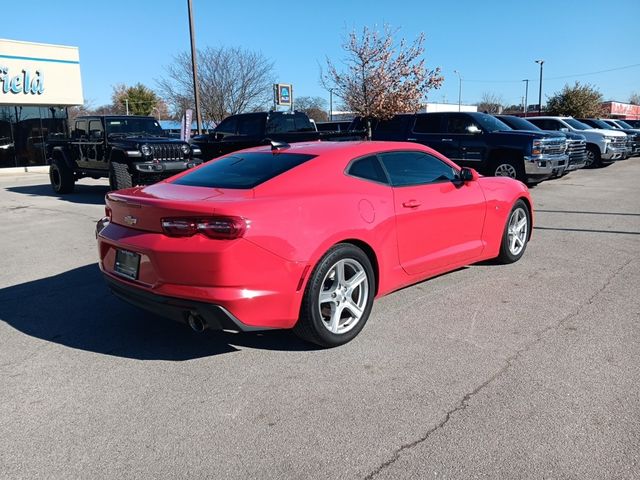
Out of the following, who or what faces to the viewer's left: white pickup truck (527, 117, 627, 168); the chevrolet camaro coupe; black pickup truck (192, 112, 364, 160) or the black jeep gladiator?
the black pickup truck

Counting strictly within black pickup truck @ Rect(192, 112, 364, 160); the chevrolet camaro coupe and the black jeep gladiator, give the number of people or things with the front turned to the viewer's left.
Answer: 1

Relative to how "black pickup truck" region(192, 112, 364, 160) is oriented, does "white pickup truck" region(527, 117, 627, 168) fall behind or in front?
behind

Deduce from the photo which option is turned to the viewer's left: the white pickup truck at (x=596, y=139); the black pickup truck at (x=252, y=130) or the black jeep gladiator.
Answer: the black pickup truck

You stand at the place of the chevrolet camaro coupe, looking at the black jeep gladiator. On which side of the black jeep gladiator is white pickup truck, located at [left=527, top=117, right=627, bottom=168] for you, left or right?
right

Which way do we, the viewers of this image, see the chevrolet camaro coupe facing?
facing away from the viewer and to the right of the viewer

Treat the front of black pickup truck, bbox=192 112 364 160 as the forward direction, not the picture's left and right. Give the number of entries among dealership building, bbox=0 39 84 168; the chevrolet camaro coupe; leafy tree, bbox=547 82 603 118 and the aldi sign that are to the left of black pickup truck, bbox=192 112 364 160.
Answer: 1

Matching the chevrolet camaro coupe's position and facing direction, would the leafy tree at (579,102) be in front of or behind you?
in front

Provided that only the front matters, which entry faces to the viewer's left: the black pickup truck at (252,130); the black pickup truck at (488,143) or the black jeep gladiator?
the black pickup truck at (252,130)

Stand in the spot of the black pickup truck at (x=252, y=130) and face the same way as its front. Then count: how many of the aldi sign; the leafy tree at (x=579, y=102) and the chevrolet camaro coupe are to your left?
1

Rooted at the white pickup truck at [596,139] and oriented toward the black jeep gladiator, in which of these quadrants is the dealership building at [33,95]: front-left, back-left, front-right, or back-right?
front-right

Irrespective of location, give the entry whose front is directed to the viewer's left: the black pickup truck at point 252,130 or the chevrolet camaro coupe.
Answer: the black pickup truck

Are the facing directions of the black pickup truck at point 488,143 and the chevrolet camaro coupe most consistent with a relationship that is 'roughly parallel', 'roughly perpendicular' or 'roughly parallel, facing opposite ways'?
roughly perpendicular

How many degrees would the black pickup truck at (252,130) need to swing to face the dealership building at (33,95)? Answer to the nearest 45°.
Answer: approximately 45° to its right

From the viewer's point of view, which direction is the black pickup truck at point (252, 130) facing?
to the viewer's left

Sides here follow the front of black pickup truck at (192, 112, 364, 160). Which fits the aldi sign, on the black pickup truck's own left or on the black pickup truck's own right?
on the black pickup truck's own right

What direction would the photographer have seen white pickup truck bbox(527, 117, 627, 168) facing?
facing the viewer and to the right of the viewer

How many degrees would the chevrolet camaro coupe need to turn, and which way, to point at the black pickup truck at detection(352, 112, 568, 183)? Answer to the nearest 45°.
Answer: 0° — it already faces it
